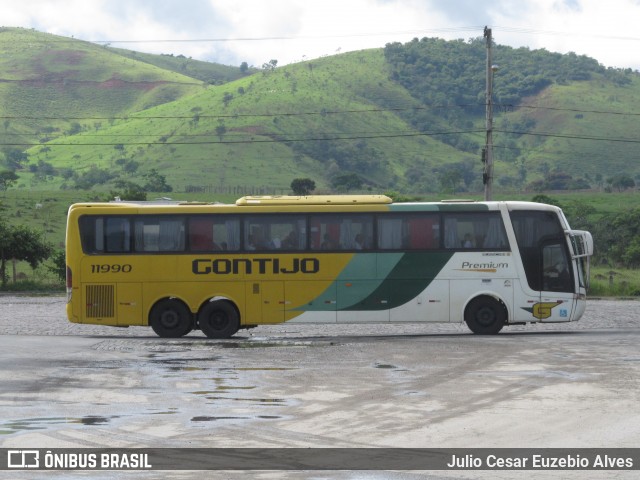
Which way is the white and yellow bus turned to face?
to the viewer's right

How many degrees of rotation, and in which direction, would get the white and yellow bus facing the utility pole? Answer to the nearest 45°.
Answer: approximately 90° to its left
